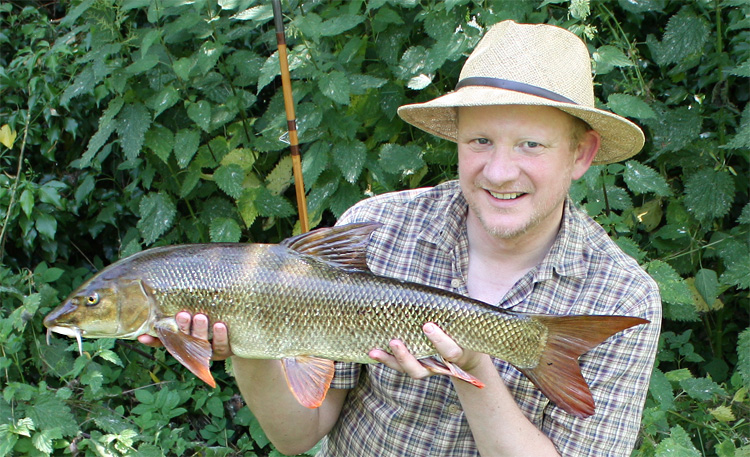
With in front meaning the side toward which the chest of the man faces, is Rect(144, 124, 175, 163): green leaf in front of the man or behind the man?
behind

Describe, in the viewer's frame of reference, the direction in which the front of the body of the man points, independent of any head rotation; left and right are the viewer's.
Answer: facing the viewer

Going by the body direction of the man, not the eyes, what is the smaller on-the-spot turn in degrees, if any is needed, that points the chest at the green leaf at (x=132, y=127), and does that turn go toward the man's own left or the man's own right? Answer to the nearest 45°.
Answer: approximately 135° to the man's own right

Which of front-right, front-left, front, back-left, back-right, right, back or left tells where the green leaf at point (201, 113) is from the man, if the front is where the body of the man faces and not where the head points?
back-right

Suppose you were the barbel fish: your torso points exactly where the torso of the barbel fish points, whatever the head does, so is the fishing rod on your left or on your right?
on your right

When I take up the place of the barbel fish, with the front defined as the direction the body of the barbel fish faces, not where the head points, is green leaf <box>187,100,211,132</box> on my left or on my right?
on my right

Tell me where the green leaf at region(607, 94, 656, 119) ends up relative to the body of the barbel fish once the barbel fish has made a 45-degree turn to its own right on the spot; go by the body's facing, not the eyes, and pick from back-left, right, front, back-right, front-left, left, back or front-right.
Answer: right

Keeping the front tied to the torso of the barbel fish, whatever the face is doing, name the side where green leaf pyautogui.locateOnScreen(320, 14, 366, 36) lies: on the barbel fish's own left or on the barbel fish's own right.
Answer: on the barbel fish's own right

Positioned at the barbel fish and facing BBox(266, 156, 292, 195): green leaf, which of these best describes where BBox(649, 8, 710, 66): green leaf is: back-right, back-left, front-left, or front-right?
front-right

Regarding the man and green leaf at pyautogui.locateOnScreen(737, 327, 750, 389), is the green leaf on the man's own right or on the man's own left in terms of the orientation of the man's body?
on the man's own left

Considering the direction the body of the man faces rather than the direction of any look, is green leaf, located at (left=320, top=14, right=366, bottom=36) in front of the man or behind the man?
behind

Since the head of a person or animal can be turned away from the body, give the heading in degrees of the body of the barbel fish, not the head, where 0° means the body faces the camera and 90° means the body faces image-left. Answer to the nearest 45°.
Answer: approximately 90°
